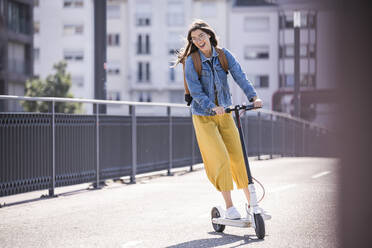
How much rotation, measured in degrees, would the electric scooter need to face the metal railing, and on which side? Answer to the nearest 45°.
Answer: approximately 180°

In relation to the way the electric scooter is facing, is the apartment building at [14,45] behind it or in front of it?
behind

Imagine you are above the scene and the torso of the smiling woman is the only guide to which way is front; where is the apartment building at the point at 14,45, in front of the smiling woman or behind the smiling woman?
behind

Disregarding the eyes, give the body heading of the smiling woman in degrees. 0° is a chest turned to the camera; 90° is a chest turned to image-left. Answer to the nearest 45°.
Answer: approximately 315°

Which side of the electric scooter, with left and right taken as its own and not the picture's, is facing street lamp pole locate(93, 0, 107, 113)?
back

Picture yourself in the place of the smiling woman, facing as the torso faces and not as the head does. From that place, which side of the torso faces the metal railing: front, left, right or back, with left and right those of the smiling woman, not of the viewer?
back
